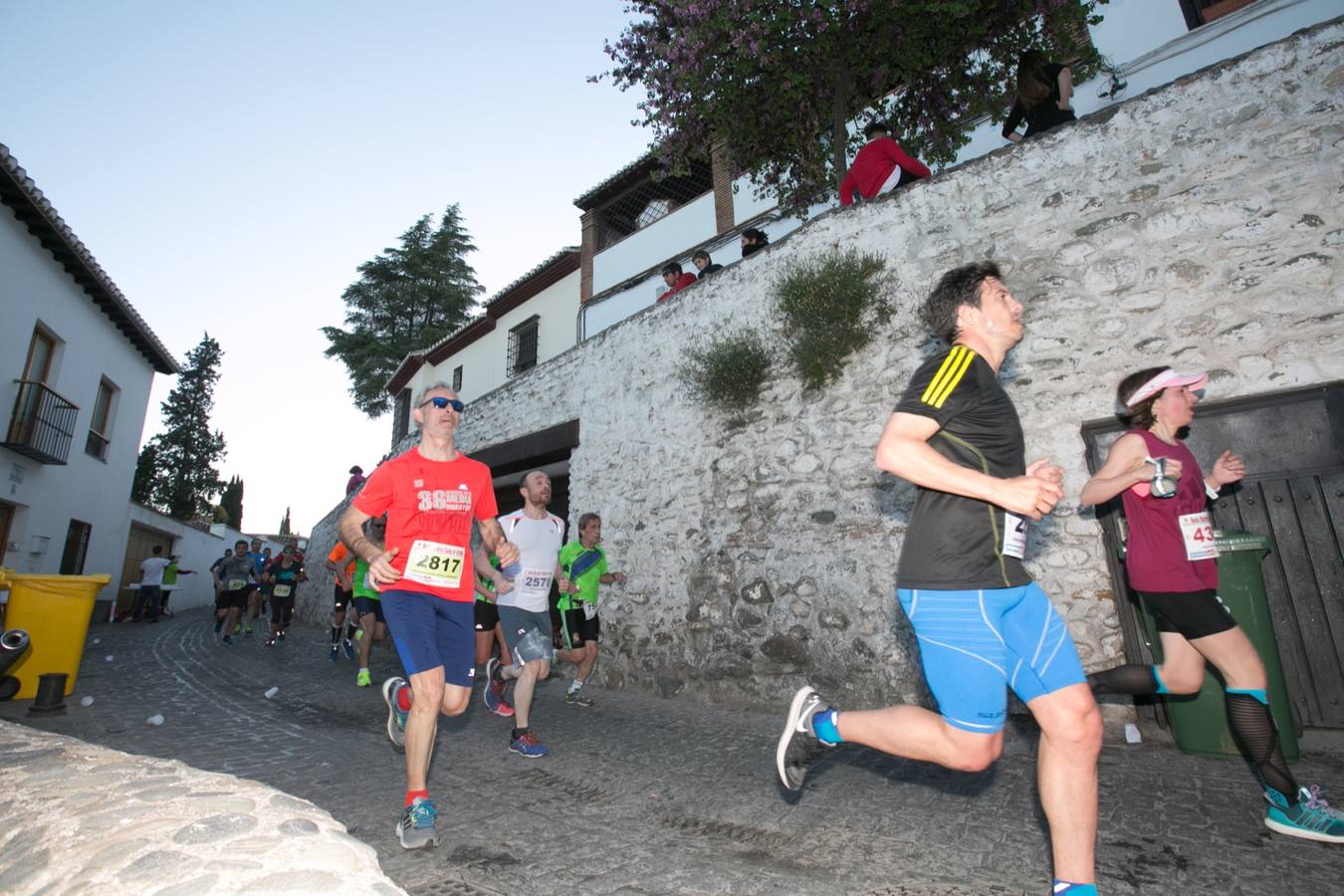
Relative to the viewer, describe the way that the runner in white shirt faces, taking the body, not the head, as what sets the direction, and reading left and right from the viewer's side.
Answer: facing the viewer and to the right of the viewer

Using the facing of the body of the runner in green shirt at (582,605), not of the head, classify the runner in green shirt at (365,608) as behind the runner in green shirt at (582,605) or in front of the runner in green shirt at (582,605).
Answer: behind

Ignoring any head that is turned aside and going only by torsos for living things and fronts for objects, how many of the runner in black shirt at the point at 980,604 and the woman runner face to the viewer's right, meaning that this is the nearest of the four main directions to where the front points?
2

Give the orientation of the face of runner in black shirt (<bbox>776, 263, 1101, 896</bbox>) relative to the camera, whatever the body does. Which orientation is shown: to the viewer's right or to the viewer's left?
to the viewer's right

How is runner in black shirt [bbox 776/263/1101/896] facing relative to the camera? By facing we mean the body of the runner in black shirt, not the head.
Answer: to the viewer's right

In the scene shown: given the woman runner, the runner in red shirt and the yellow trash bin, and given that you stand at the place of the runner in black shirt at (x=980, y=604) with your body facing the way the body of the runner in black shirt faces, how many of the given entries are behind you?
2

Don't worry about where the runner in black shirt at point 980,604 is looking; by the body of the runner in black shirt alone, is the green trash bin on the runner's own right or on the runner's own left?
on the runner's own left

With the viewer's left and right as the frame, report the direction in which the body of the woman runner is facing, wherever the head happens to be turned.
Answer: facing to the right of the viewer

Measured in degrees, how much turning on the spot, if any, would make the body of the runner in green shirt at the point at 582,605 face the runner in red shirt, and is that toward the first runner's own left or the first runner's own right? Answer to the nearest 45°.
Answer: approximately 45° to the first runner's own right

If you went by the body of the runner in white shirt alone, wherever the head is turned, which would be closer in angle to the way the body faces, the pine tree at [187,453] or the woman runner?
the woman runner

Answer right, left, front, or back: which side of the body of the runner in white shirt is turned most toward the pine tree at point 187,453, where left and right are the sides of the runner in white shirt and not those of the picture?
back
